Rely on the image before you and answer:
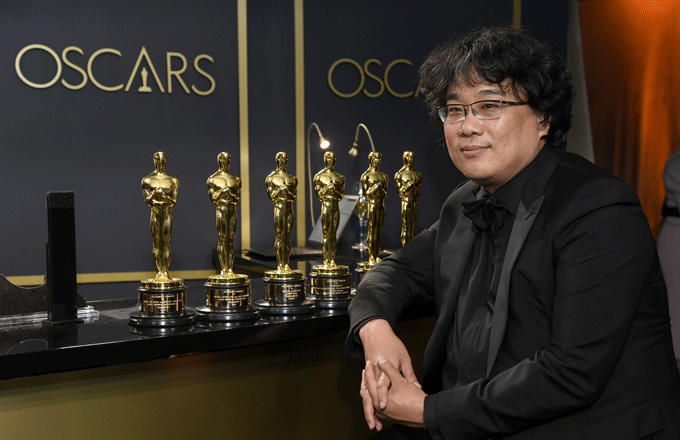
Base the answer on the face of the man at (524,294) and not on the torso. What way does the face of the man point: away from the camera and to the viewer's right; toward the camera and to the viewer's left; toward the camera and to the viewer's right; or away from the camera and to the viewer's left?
toward the camera and to the viewer's left

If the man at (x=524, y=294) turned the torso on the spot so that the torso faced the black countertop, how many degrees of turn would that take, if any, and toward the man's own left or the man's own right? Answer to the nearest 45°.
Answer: approximately 45° to the man's own right

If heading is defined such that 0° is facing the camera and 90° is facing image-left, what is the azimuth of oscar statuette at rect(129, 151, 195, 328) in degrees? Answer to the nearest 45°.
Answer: approximately 0°

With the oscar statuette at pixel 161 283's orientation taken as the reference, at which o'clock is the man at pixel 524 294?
The man is roughly at 10 o'clock from the oscar statuette.

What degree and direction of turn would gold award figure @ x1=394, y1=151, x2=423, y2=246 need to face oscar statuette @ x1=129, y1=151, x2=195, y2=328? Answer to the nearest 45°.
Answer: approximately 45° to its right

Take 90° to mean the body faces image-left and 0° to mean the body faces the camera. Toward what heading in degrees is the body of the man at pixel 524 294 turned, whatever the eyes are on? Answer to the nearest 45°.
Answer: approximately 45°
